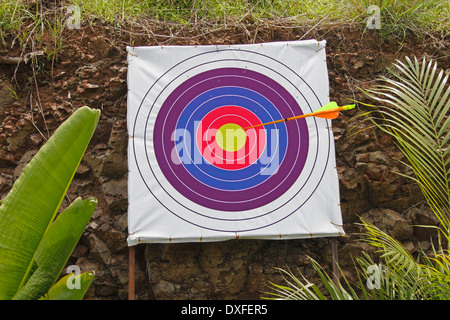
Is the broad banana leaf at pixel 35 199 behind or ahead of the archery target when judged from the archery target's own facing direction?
ahead

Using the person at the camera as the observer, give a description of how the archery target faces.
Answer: facing the viewer

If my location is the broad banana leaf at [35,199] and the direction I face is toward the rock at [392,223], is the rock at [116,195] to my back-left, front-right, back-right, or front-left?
front-left

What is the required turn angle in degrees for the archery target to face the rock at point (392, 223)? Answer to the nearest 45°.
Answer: approximately 90° to its left

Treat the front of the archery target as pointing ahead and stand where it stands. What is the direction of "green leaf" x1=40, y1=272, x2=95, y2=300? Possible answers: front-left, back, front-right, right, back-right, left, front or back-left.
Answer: front-right

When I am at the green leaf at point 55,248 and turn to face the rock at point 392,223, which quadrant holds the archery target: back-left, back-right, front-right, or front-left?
front-left

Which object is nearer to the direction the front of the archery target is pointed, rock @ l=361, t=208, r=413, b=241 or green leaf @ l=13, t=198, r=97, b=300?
the green leaf
